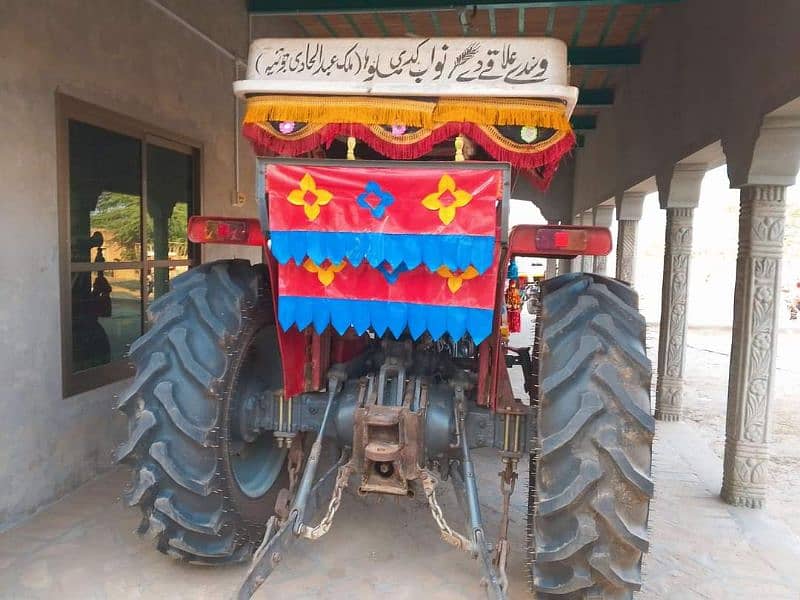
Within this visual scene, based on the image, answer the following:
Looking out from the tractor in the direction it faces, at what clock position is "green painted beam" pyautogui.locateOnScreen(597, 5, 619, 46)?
The green painted beam is roughly at 1 o'clock from the tractor.

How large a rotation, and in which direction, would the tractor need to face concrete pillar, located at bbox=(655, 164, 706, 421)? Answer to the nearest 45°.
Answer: approximately 45° to its right

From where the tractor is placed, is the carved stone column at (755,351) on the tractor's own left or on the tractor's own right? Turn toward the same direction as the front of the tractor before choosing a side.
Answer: on the tractor's own right

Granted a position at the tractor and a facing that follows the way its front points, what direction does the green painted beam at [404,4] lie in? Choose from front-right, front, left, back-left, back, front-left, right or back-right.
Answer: front

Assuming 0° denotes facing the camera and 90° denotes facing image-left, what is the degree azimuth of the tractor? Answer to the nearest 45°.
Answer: approximately 180°

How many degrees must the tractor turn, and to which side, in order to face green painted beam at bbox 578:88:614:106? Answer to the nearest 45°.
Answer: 0° — it already faces it

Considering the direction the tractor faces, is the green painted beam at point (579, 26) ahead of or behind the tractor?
ahead

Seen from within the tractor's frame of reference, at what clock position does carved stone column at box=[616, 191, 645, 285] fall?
The carved stone column is roughly at 1 o'clock from the tractor.

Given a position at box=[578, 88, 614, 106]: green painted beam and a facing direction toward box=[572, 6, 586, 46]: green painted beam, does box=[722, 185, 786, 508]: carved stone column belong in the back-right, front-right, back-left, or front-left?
front-left
